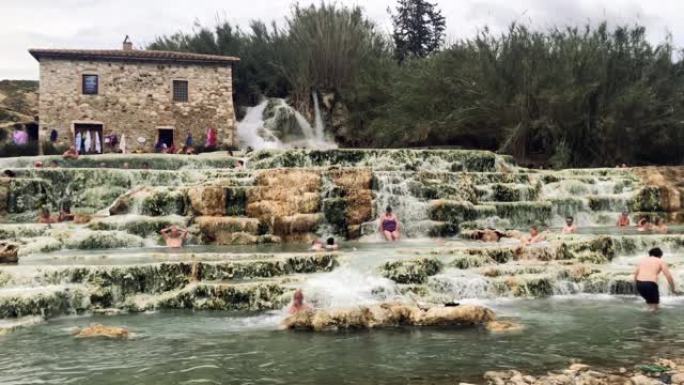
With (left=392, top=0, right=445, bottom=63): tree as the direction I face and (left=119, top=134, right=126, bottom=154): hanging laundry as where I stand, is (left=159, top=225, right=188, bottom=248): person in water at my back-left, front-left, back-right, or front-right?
back-right

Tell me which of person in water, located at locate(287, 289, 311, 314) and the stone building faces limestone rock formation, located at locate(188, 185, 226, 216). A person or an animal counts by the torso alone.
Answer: the stone building

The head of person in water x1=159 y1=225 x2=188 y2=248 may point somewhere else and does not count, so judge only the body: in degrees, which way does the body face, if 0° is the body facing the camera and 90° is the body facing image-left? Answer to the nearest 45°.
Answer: approximately 0°

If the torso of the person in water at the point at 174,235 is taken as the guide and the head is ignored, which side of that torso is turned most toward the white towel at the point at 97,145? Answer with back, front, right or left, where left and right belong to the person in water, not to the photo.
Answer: back

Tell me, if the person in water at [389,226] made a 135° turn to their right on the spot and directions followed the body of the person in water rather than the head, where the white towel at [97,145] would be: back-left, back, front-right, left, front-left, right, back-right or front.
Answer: front

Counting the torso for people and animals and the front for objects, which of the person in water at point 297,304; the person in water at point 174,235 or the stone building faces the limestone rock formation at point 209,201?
the stone building

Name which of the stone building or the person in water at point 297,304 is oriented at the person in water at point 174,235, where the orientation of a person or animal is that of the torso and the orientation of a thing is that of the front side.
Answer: the stone building

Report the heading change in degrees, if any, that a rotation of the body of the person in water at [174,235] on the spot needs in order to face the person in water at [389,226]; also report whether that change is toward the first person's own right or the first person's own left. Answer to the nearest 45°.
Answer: approximately 90° to the first person's own left

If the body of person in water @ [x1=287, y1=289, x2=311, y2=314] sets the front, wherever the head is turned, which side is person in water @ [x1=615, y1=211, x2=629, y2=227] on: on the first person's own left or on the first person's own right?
on the first person's own left

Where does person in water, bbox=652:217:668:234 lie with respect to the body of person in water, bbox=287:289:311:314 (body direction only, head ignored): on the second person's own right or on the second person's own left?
on the second person's own left

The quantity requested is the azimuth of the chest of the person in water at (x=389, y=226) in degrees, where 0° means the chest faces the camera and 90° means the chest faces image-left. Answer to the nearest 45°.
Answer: approximately 0°
